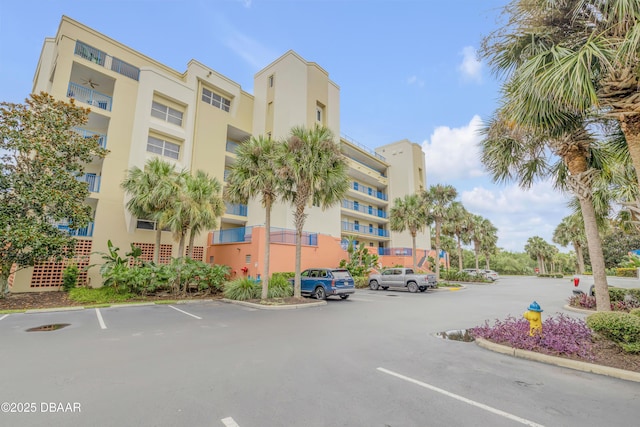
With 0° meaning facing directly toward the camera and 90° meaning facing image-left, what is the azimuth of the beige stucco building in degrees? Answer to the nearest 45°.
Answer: approximately 315°

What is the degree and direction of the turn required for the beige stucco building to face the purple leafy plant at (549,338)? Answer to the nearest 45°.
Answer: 0° — it already faces it

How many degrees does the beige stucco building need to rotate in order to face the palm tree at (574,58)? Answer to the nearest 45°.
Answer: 0° — it already faces it

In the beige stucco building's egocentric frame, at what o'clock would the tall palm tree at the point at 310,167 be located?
The tall palm tree is roughly at 12 o'clock from the beige stucco building.

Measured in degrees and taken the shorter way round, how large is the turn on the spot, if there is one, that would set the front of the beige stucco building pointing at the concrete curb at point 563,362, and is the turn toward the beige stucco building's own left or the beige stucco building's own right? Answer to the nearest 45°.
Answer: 0° — it already faces it

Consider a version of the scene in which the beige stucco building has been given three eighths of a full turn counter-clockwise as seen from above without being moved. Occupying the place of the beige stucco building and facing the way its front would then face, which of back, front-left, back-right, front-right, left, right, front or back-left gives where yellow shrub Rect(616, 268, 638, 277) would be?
right

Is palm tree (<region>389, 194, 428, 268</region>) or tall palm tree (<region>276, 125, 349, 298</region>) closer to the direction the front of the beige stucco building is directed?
the tall palm tree

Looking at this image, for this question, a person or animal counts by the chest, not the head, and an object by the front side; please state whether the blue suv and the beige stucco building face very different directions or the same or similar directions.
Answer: very different directions

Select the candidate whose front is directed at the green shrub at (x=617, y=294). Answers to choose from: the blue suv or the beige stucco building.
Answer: the beige stucco building

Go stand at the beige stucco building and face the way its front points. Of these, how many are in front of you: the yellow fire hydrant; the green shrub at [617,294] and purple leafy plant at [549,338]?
3

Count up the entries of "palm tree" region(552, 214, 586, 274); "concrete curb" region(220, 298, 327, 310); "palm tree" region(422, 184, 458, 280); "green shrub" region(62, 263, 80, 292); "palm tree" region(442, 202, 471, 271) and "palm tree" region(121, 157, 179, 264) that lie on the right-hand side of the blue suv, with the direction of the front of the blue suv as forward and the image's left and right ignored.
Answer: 3
